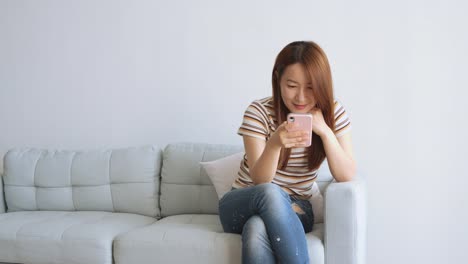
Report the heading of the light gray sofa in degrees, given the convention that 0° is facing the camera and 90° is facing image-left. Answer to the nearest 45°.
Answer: approximately 0°

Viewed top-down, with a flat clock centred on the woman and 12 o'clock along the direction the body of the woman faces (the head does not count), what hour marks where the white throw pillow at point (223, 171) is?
The white throw pillow is roughly at 5 o'clock from the woman.
